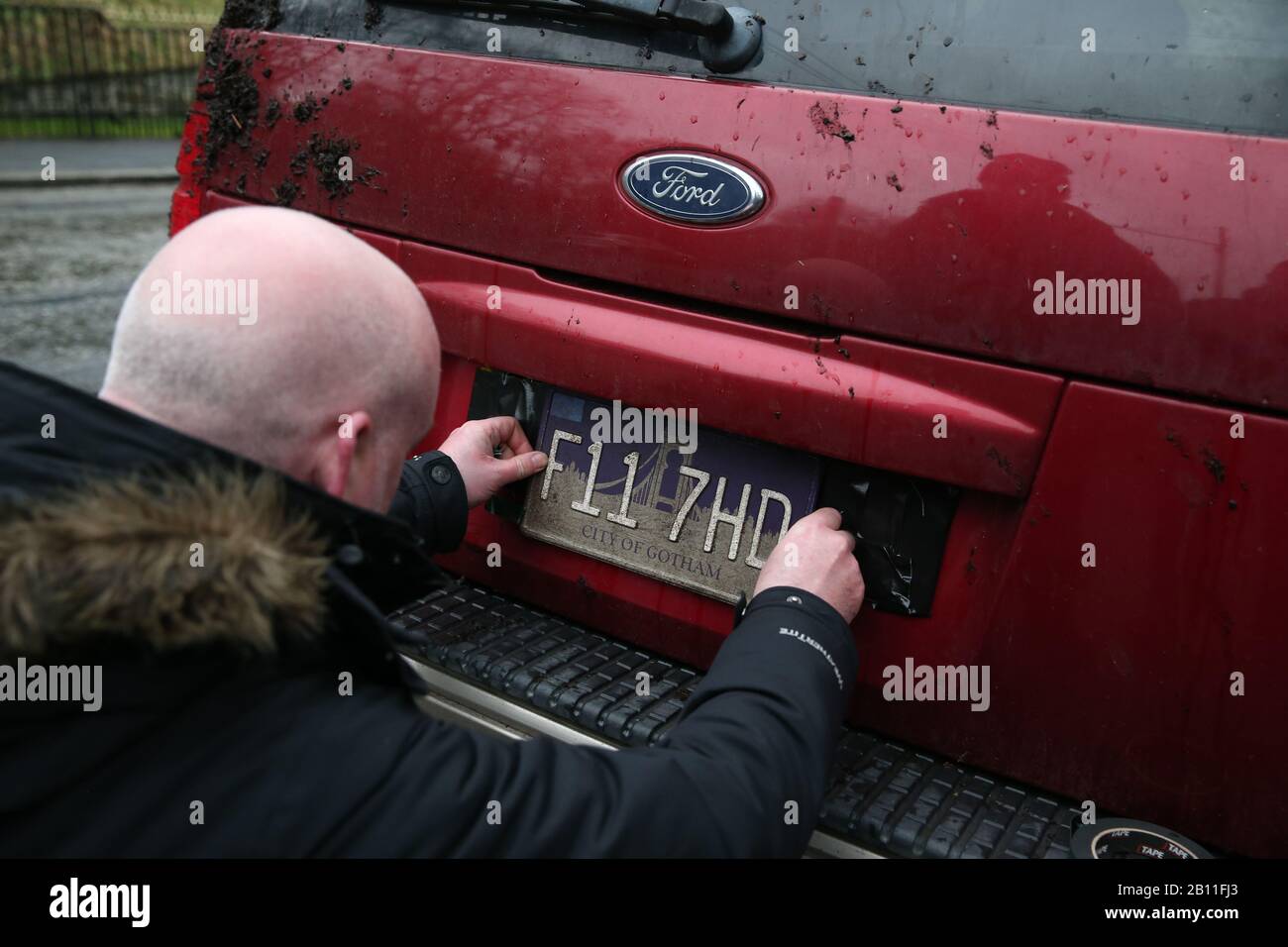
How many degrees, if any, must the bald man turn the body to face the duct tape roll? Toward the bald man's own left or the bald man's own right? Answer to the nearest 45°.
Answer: approximately 45° to the bald man's own right

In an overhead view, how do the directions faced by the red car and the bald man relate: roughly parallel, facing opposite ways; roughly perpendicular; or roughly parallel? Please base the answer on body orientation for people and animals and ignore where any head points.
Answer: roughly parallel

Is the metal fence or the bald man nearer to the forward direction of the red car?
the metal fence

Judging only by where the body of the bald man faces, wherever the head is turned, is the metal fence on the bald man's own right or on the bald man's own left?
on the bald man's own left

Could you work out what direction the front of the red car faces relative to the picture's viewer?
facing away from the viewer and to the right of the viewer

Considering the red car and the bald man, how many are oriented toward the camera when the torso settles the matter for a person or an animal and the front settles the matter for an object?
0

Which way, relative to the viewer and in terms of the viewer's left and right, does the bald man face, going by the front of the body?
facing away from the viewer and to the right of the viewer

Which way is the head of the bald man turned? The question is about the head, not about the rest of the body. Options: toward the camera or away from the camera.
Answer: away from the camera
